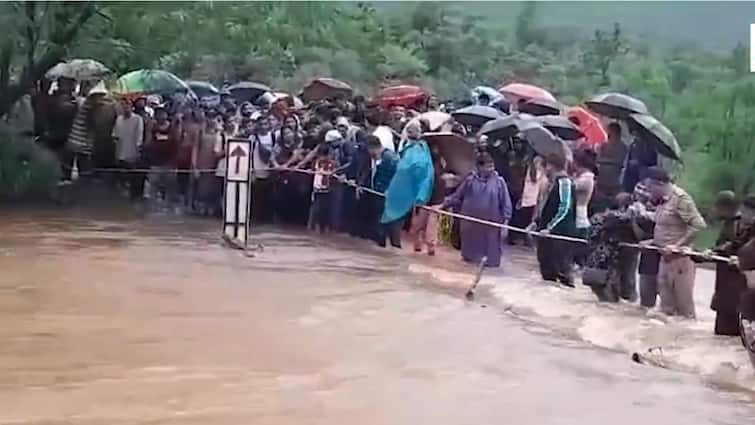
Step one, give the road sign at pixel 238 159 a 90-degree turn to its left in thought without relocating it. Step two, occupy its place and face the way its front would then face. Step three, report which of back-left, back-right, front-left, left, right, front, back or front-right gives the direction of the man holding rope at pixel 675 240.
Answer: front-right

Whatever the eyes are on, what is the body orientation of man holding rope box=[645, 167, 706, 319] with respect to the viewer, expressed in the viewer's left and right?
facing the viewer and to the left of the viewer

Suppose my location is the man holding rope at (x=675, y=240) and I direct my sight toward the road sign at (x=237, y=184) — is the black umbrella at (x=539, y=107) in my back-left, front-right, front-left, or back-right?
front-right

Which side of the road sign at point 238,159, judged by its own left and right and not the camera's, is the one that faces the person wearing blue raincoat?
left

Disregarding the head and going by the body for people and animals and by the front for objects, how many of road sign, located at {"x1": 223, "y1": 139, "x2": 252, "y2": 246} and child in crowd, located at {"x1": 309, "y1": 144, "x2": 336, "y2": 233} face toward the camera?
2

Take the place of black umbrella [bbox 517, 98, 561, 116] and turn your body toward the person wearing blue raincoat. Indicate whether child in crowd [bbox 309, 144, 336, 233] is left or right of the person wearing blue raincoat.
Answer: right

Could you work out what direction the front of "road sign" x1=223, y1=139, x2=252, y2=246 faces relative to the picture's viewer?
facing the viewer
